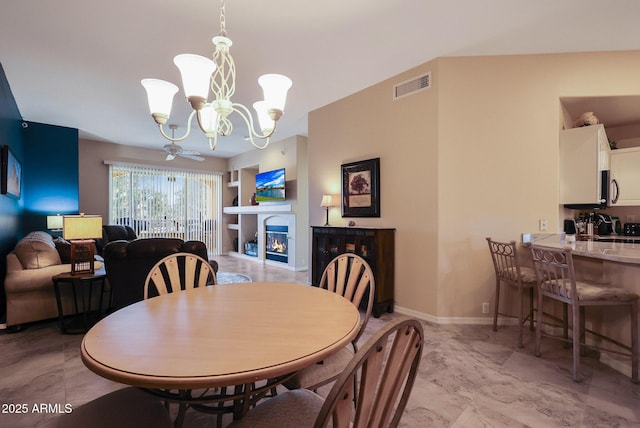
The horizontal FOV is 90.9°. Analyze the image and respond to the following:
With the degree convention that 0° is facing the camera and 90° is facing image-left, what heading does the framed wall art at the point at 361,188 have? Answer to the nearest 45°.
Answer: approximately 45°

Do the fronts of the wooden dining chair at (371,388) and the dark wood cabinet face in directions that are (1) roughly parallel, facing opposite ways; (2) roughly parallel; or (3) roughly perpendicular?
roughly perpendicular

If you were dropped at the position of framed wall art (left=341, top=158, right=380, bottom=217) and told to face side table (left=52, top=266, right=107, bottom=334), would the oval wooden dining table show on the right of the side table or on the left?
left

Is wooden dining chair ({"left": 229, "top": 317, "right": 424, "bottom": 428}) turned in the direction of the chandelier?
yes

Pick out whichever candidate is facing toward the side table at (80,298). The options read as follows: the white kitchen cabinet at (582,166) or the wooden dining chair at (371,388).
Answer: the wooden dining chair

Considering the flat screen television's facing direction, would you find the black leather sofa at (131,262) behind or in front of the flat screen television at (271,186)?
in front

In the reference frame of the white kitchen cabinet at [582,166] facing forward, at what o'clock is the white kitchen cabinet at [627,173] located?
the white kitchen cabinet at [627,173] is roughly at 10 o'clock from the white kitchen cabinet at [582,166].

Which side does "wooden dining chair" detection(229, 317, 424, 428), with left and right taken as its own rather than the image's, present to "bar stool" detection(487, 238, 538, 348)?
right
